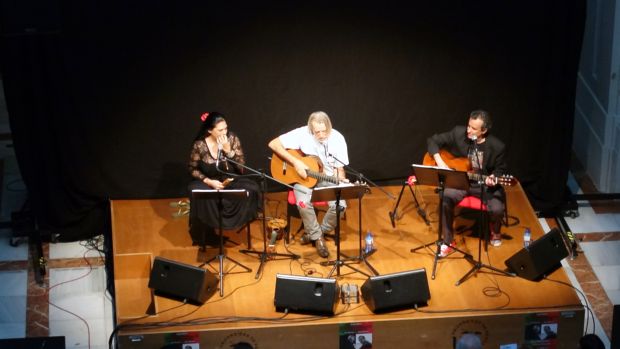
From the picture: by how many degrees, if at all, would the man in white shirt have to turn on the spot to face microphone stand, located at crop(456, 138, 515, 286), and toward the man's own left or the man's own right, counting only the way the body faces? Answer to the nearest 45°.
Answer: approximately 90° to the man's own left

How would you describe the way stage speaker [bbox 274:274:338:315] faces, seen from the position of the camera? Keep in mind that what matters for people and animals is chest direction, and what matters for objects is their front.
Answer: facing away from the viewer

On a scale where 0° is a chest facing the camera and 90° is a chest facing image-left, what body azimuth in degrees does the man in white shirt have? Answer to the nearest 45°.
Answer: approximately 0°

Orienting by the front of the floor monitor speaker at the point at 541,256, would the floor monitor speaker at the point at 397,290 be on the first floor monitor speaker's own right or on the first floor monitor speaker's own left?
on the first floor monitor speaker's own left

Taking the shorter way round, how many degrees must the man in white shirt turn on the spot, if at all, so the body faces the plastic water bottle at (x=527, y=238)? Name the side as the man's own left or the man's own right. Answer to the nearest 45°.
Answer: approximately 90° to the man's own left

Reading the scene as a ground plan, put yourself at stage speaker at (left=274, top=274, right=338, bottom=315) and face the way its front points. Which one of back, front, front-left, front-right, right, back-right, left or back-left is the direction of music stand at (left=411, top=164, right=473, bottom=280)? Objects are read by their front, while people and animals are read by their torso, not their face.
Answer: right

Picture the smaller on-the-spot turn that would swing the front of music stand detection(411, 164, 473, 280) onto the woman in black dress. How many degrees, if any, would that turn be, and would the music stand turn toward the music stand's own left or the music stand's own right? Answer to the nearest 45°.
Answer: approximately 135° to the music stand's own left

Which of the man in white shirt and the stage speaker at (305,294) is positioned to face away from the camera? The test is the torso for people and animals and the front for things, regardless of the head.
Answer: the stage speaker
